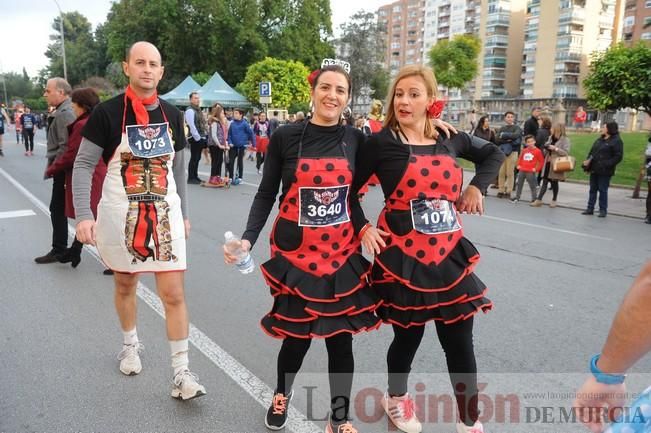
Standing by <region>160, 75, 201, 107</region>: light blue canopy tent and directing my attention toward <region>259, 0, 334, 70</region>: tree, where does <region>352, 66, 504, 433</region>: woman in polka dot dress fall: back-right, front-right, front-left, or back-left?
back-right

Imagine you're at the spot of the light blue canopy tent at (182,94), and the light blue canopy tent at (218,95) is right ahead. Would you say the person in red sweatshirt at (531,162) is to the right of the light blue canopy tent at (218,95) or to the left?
right

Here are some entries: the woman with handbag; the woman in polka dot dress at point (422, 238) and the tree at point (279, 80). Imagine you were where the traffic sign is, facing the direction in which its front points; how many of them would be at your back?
1

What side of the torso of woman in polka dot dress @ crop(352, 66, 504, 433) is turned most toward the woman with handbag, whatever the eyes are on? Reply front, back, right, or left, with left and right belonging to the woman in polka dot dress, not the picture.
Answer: back

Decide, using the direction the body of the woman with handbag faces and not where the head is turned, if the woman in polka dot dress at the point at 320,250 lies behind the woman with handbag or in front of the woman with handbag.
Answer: in front

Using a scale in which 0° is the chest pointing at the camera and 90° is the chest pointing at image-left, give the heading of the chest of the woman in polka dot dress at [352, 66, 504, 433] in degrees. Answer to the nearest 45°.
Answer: approximately 0°

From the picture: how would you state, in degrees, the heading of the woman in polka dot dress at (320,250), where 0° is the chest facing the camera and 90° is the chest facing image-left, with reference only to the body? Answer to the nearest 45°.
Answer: approximately 0°

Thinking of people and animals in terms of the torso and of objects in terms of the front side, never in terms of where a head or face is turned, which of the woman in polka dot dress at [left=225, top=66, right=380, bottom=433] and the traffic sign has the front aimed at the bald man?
the traffic sign

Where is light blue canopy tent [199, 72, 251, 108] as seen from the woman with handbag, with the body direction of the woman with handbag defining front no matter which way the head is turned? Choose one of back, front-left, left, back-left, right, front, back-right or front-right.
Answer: right

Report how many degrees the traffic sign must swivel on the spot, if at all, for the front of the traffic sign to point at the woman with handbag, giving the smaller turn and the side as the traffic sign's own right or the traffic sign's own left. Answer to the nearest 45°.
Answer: approximately 45° to the traffic sign's own left
